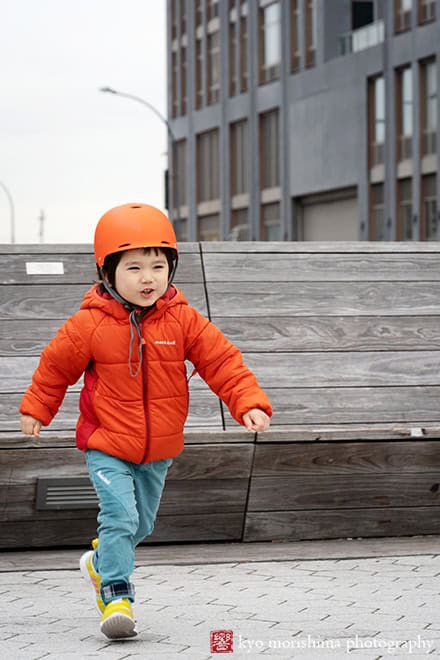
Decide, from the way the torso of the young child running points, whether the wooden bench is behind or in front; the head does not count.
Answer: behind

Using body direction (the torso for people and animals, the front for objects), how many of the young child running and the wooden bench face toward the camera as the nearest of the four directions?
2

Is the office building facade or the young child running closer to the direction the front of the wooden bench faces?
the young child running

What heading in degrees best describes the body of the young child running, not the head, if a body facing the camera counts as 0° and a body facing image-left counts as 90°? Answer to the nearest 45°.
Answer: approximately 0°

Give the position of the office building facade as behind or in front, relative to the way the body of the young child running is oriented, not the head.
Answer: behind

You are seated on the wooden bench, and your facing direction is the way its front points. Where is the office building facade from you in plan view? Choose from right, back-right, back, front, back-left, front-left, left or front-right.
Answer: back
